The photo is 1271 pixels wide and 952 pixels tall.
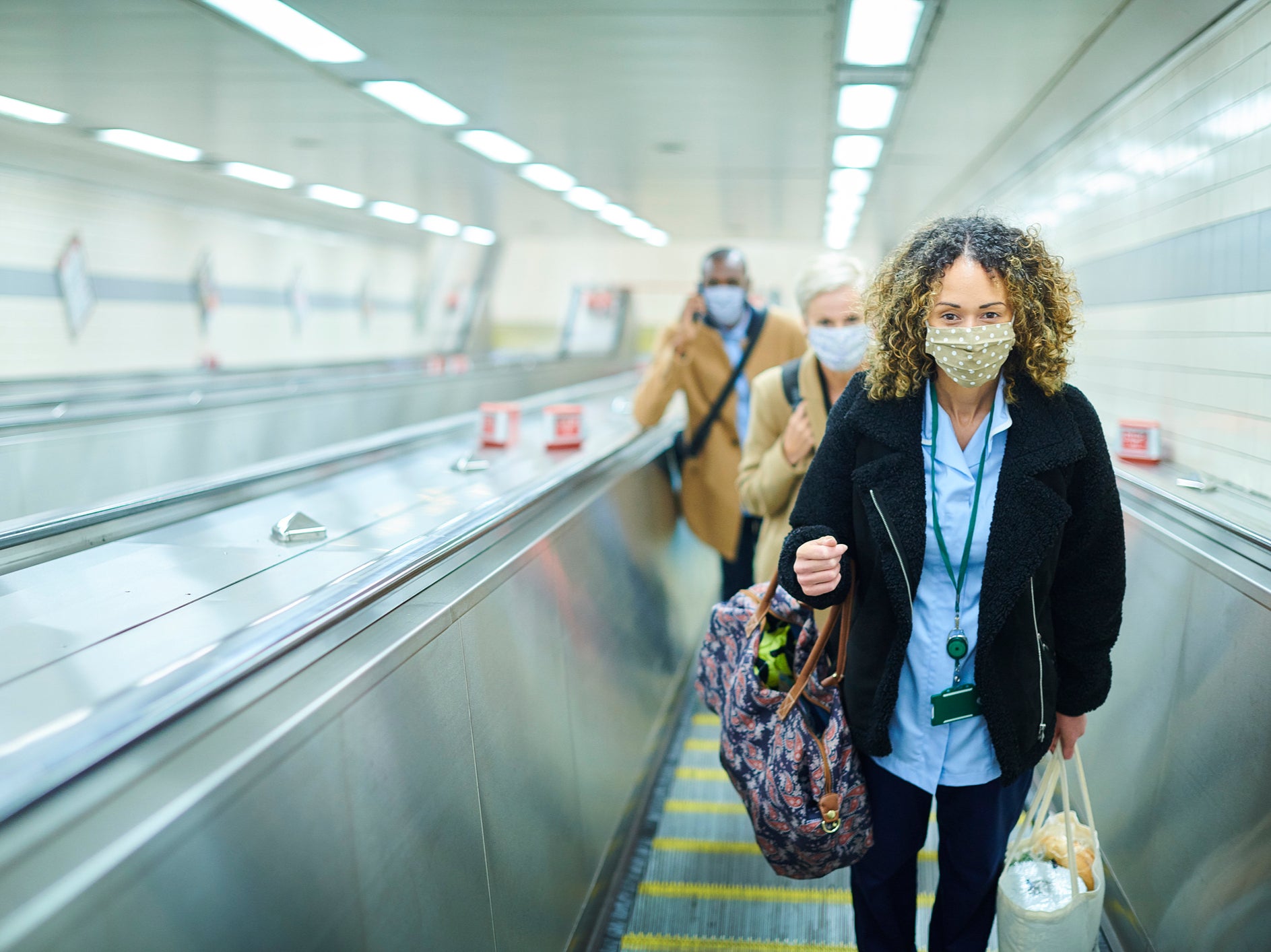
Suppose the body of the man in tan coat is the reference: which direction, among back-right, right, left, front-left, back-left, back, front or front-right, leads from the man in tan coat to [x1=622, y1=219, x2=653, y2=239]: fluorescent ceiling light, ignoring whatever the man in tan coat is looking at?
back

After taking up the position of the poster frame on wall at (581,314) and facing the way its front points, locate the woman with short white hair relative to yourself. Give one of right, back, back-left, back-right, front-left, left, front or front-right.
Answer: front

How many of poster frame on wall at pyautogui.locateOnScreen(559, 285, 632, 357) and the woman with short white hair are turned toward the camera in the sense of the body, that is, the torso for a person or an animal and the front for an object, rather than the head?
2

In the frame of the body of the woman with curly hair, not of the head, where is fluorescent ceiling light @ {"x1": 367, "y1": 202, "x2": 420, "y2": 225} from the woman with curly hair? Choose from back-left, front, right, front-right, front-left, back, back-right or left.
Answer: back-right

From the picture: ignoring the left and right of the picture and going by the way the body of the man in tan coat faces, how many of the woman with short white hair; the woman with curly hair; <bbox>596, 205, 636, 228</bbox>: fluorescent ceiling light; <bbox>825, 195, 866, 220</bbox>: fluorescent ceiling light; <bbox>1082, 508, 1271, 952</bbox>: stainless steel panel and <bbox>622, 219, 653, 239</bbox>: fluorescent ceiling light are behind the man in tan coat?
3

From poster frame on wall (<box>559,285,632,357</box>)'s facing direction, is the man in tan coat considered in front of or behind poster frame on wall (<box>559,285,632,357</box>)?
in front

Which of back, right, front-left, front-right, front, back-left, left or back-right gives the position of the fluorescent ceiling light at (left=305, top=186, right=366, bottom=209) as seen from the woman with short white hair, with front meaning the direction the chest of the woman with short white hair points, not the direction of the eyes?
back-right

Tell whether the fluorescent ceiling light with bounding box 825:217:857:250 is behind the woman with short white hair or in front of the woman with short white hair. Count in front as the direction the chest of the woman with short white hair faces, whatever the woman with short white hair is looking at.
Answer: behind

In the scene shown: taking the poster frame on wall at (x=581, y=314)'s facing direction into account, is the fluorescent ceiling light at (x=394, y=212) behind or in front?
in front

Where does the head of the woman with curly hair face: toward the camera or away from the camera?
toward the camera

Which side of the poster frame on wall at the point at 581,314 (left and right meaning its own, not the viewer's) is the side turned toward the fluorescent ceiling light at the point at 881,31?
front

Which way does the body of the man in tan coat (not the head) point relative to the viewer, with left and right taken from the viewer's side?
facing the viewer

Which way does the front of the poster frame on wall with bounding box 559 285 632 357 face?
toward the camera

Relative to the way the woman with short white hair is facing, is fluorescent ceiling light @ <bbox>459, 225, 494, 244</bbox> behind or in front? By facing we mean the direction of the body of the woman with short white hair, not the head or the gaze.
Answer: behind

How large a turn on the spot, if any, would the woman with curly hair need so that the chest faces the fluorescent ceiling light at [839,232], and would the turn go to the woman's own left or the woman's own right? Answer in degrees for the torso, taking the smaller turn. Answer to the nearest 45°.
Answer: approximately 180°

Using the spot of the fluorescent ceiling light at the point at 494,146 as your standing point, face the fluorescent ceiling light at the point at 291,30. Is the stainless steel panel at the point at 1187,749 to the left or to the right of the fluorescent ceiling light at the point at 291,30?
left
